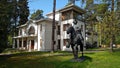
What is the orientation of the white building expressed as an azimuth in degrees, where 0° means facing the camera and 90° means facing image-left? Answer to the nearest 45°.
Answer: approximately 45°
